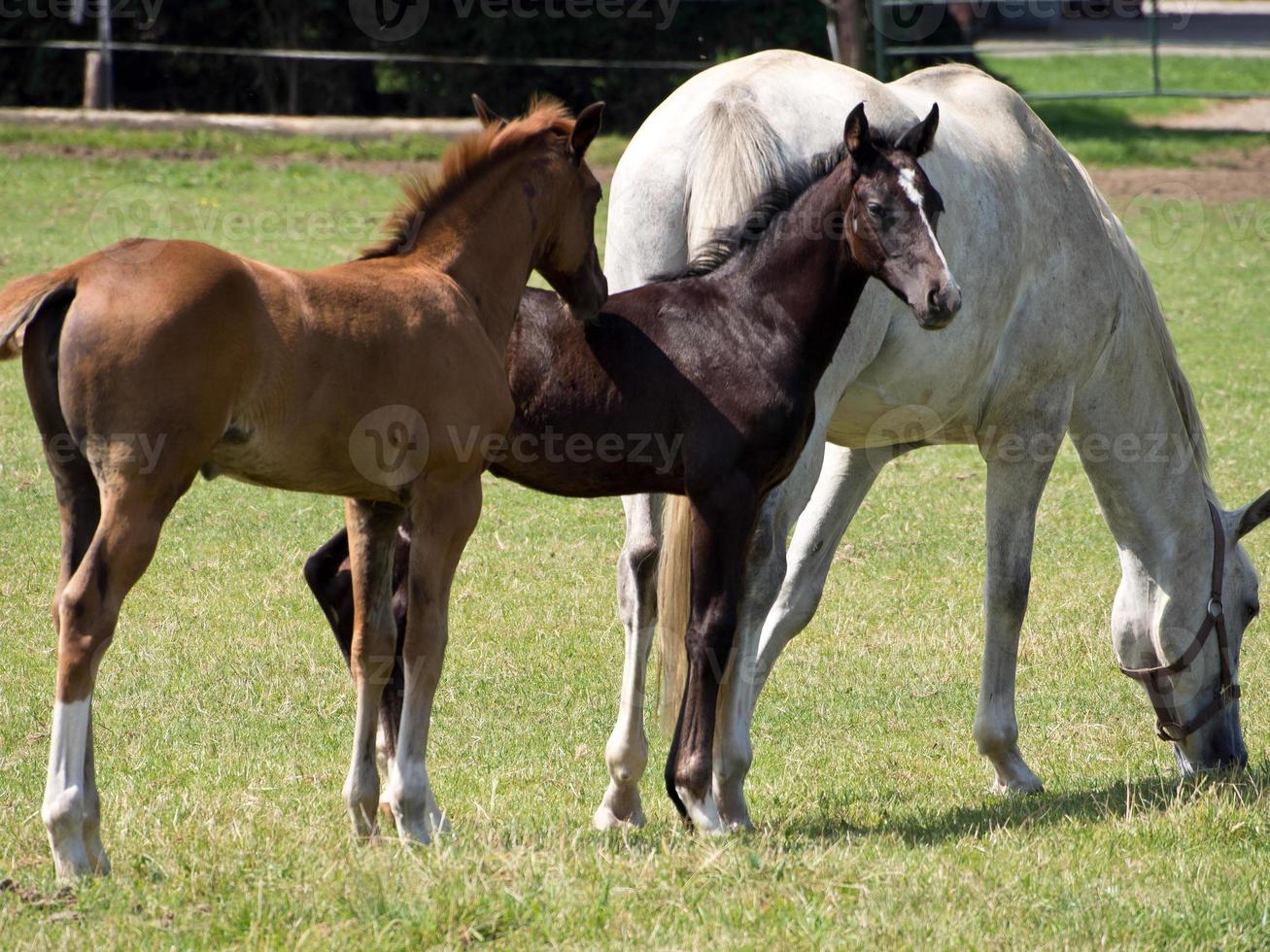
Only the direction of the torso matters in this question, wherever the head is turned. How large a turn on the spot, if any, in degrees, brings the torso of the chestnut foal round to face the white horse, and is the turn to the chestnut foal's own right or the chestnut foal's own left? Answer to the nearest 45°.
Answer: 0° — it already faces it

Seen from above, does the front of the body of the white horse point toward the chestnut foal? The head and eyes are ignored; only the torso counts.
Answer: no

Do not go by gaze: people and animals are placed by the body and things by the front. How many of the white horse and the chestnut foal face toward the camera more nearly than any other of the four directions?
0

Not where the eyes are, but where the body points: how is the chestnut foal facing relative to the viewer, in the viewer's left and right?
facing away from the viewer and to the right of the viewer
